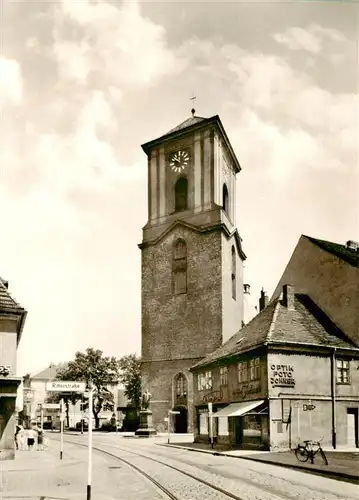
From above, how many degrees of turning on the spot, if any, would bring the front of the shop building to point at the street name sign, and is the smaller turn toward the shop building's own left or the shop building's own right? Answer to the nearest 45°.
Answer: approximately 45° to the shop building's own left

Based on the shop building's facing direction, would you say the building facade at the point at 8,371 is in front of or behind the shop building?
in front

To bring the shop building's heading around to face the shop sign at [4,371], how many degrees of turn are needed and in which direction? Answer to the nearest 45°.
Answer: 0° — it already faces it

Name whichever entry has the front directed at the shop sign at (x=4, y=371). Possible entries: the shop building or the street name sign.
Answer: the shop building

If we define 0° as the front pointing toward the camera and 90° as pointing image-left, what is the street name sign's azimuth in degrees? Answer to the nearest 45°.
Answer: approximately 0°

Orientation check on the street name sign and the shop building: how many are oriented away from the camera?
0

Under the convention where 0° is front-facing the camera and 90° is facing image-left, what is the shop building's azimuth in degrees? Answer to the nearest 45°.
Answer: approximately 45°

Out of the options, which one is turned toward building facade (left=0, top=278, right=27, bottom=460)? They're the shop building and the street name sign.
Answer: the shop building
